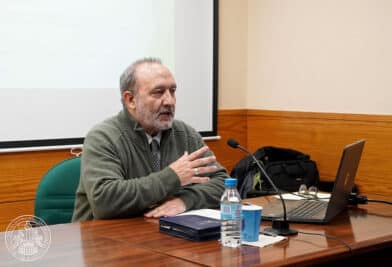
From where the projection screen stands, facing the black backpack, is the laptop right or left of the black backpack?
right

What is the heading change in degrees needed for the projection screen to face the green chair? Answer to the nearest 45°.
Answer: approximately 45° to its right

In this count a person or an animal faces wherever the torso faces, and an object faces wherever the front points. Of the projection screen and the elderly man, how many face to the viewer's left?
0

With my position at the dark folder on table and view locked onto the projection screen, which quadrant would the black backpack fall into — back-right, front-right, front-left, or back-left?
front-right

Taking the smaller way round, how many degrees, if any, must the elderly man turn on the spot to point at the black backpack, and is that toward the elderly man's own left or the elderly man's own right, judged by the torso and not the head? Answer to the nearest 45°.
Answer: approximately 90° to the elderly man's own left

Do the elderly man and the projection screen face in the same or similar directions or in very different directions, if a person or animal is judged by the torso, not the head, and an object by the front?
same or similar directions

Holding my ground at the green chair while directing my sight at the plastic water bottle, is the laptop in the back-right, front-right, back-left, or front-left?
front-left

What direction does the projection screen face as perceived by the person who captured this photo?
facing the viewer and to the right of the viewer

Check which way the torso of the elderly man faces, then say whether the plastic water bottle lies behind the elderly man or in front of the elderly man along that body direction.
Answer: in front
